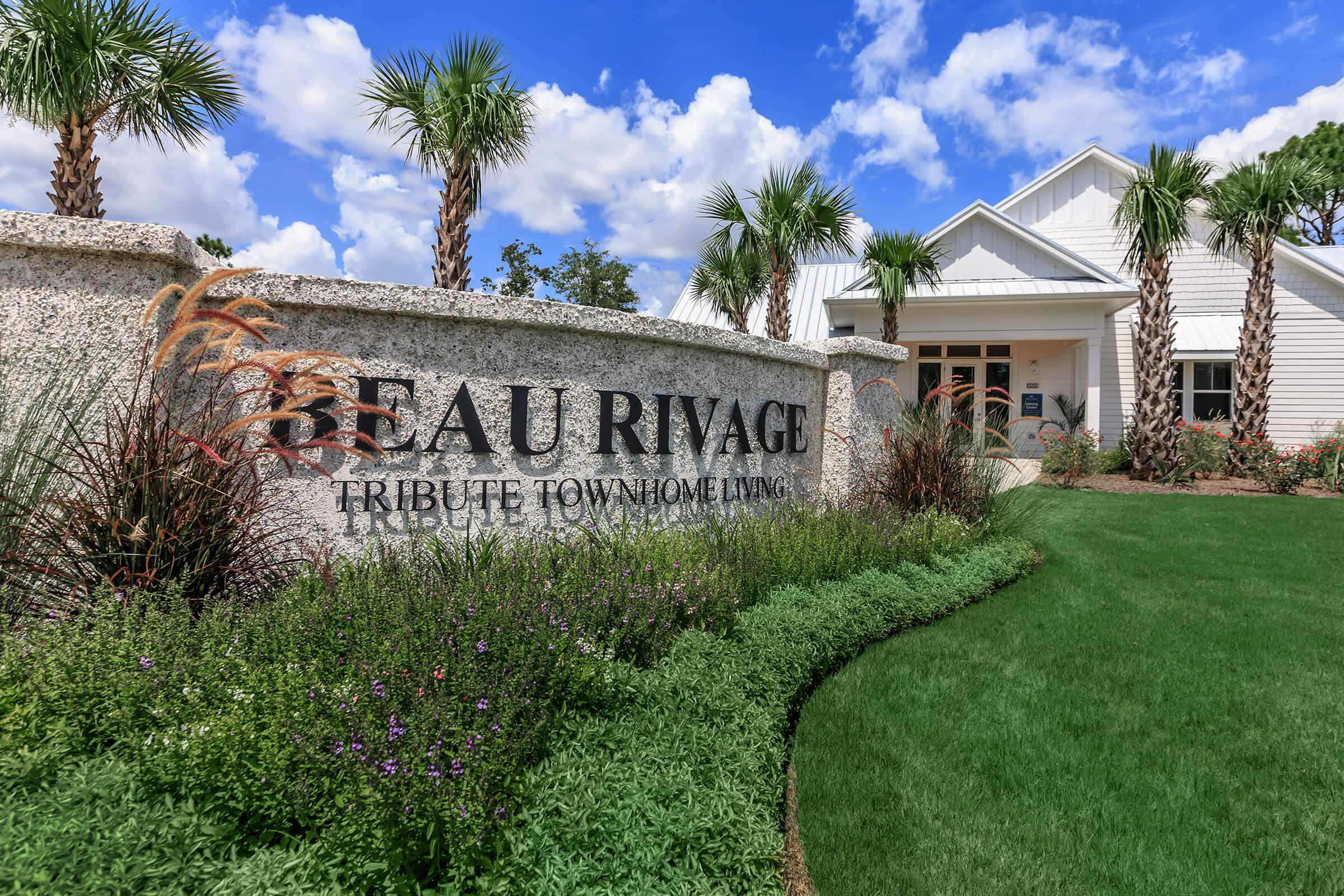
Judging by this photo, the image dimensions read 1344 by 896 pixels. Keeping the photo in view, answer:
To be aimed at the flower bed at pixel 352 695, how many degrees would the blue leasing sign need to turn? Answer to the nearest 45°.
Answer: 0° — it already faces it

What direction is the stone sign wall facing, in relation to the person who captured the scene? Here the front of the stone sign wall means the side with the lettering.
facing the viewer and to the right of the viewer

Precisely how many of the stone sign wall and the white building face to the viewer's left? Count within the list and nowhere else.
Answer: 0

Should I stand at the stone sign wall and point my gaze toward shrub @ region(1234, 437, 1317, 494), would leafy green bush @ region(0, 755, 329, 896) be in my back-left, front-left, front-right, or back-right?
back-right

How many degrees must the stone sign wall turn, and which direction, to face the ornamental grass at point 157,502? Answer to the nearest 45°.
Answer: approximately 90° to its right

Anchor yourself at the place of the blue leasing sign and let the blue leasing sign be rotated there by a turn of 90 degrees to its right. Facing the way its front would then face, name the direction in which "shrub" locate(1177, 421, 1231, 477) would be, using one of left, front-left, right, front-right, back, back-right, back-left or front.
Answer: back-left

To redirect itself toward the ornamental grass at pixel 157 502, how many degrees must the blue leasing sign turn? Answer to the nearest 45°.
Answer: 0° — it already faces it

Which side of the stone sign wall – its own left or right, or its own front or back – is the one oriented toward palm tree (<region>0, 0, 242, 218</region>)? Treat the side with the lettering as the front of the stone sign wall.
back

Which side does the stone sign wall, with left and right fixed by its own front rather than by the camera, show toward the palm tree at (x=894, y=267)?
left

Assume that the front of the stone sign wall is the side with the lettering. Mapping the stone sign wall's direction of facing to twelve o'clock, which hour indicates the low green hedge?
The low green hedge is roughly at 1 o'clock from the stone sign wall.

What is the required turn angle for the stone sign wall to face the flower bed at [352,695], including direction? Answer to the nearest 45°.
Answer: approximately 45° to its right

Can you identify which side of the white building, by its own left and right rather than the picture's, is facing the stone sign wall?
front

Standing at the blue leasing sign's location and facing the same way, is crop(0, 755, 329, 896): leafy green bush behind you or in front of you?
in front

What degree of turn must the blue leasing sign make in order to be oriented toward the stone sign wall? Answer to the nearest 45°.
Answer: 0° — it already faces it
